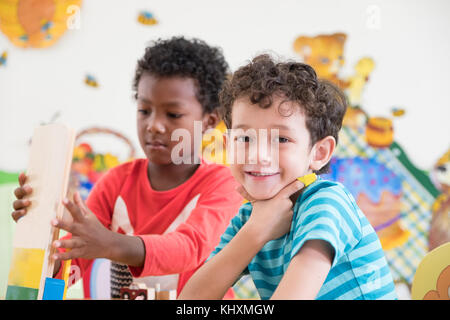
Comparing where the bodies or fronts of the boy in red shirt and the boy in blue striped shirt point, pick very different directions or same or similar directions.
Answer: same or similar directions

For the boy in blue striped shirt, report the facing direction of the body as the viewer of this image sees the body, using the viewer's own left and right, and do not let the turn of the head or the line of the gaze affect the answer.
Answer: facing the viewer and to the left of the viewer

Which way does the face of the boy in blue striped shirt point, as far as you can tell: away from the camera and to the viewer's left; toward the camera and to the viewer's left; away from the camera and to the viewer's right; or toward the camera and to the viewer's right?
toward the camera and to the viewer's left

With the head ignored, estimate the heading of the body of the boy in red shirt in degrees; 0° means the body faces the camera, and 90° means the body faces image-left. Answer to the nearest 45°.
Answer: approximately 45°

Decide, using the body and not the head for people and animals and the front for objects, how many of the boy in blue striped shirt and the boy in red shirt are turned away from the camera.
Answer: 0

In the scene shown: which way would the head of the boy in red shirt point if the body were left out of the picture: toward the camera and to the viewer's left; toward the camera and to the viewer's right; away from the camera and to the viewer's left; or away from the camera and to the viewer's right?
toward the camera and to the viewer's left
